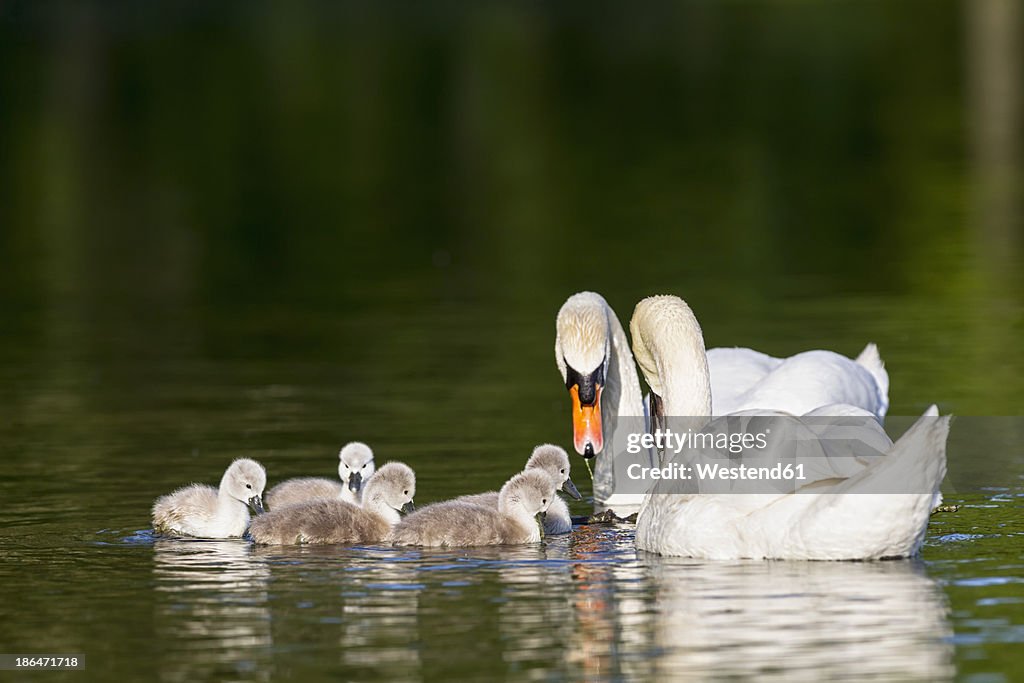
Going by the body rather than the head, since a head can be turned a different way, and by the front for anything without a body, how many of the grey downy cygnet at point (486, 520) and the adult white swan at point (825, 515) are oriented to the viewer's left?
1

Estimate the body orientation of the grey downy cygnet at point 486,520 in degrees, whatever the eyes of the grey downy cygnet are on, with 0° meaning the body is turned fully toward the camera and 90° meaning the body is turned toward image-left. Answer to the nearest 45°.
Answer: approximately 270°

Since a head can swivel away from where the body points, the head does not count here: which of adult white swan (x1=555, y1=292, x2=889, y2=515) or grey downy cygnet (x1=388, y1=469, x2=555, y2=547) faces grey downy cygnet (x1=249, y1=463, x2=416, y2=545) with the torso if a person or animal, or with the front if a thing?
the adult white swan

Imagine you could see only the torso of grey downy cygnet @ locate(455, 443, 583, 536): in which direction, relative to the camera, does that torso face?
to the viewer's right

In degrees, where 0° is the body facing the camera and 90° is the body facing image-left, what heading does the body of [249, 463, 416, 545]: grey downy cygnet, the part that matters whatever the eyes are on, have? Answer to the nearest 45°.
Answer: approximately 270°

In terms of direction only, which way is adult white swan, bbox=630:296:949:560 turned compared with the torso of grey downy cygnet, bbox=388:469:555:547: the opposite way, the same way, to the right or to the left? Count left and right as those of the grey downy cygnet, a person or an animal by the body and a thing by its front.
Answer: the opposite way

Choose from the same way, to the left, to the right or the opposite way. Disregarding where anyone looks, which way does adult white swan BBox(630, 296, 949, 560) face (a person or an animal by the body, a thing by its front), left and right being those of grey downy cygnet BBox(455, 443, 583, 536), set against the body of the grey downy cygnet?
the opposite way

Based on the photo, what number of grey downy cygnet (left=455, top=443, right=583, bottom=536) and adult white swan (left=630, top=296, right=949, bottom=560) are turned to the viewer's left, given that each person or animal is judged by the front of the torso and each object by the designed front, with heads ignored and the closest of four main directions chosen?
1

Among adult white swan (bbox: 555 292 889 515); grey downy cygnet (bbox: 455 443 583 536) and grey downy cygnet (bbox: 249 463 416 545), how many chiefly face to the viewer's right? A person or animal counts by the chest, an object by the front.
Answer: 2

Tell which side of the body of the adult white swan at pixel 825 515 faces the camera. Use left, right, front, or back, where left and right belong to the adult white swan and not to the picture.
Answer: left
